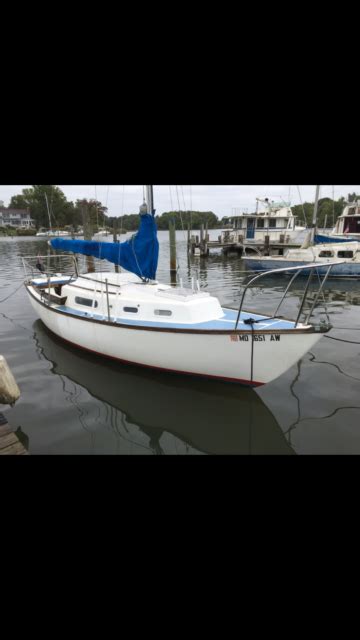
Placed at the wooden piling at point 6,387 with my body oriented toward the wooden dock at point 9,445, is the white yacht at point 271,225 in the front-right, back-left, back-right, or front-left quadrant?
back-left

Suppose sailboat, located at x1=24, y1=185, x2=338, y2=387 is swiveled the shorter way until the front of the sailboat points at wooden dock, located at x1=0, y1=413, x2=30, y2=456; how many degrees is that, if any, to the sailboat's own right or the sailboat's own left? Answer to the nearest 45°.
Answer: approximately 90° to the sailboat's own right

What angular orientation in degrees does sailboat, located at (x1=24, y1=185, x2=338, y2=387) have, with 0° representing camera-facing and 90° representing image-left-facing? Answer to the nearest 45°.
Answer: approximately 315°

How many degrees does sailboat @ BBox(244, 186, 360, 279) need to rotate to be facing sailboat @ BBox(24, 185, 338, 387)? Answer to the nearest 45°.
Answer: approximately 90° to its left

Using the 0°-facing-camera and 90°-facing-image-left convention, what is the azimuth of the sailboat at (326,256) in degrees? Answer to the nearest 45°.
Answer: approximately 90°

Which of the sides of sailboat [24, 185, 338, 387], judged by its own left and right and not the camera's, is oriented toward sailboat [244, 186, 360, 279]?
left
